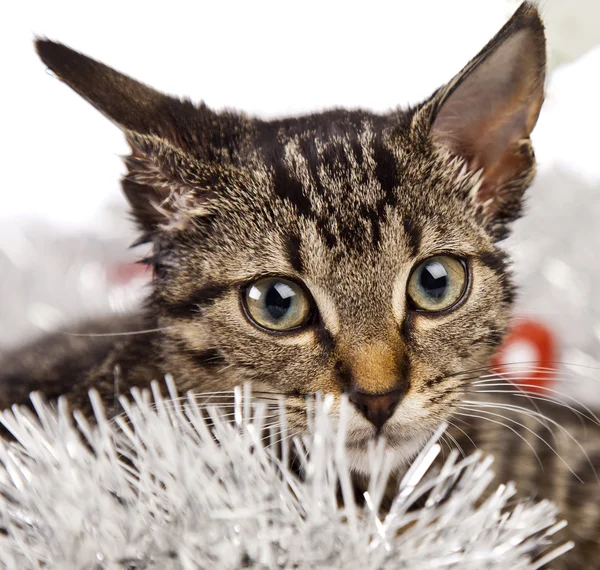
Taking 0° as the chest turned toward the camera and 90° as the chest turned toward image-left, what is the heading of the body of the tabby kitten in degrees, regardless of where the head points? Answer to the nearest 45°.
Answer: approximately 0°
